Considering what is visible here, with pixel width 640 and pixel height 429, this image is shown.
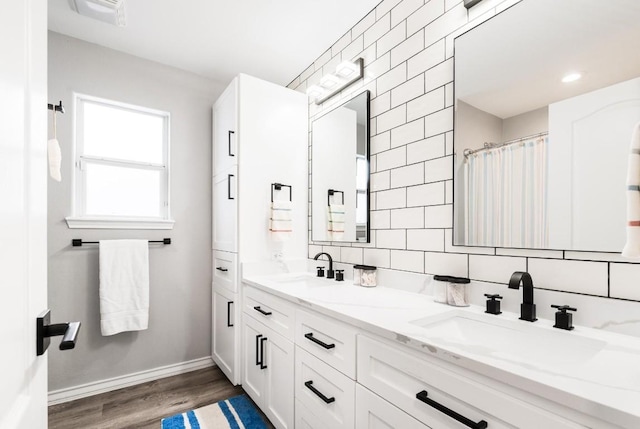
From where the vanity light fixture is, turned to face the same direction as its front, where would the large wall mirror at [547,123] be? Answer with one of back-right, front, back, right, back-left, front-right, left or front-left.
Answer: left

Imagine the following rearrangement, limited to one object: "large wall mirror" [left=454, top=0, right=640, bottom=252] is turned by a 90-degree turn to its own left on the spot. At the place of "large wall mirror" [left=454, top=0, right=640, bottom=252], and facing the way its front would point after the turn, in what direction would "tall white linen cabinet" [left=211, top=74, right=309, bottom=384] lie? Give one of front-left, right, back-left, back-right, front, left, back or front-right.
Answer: back-right

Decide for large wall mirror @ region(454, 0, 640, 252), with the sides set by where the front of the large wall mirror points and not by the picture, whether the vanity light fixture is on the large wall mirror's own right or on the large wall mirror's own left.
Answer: on the large wall mirror's own right

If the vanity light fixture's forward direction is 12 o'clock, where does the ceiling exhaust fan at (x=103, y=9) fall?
The ceiling exhaust fan is roughly at 1 o'clock from the vanity light fixture.

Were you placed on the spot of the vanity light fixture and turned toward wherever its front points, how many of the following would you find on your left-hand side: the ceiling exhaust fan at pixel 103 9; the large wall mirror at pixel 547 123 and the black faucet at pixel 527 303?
2

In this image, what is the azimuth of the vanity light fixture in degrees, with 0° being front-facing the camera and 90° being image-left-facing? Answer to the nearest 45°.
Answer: approximately 45°

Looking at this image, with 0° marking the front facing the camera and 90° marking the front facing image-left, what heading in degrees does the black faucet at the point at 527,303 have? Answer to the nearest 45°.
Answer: approximately 45°

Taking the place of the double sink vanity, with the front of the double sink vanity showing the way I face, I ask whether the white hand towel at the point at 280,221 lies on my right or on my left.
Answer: on my right

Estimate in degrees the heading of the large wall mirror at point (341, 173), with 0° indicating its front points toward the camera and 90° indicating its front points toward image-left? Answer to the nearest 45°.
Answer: approximately 45°

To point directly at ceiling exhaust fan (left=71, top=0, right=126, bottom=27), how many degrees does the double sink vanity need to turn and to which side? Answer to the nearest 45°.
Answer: approximately 45° to its right

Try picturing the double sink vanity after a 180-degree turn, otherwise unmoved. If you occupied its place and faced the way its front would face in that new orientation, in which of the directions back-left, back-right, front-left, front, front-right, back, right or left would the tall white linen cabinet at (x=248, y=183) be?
left

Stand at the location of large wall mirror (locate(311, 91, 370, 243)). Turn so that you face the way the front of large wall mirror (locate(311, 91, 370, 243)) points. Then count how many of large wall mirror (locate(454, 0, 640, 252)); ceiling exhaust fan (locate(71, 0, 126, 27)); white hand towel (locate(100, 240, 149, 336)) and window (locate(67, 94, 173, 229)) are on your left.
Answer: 1
